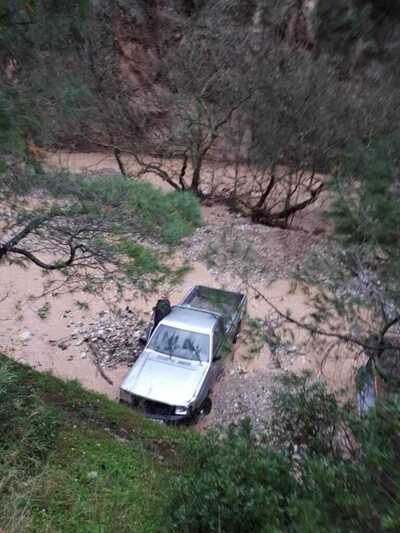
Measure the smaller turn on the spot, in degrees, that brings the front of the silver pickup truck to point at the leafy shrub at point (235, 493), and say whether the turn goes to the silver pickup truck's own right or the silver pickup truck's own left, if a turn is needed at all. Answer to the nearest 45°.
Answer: approximately 45° to the silver pickup truck's own left

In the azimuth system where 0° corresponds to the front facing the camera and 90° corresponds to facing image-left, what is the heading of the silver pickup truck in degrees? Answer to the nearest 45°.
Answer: approximately 45°
